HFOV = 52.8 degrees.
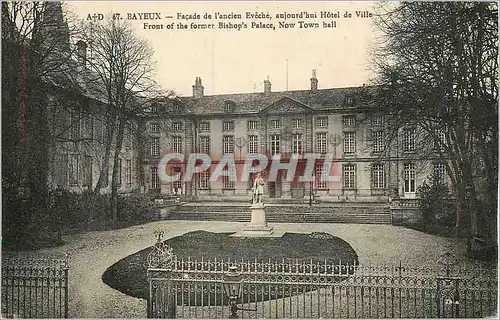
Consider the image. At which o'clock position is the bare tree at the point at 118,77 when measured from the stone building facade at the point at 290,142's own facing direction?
The bare tree is roughly at 3 o'clock from the stone building facade.

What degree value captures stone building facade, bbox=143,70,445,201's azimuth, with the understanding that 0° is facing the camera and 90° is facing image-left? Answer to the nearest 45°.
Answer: approximately 0°
